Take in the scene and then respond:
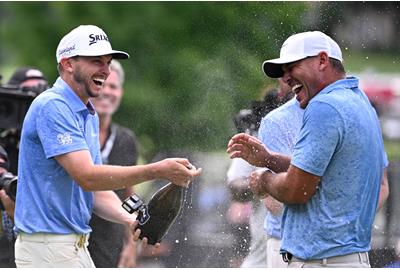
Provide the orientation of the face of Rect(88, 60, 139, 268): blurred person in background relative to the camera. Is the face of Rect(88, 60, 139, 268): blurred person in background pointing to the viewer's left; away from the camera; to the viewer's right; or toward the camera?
toward the camera

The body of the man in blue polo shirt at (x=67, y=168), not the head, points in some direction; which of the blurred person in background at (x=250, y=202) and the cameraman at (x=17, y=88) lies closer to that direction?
the blurred person in background

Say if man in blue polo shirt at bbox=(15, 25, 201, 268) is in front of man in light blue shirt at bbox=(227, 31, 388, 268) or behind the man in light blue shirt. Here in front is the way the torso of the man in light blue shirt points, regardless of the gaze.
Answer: in front

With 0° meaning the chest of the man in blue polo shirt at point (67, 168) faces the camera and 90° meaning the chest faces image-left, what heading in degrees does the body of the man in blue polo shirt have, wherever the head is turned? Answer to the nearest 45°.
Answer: approximately 270°

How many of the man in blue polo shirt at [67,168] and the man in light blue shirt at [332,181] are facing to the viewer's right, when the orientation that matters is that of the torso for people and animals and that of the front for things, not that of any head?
1

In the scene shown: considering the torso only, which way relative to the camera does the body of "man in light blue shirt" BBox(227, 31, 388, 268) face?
to the viewer's left

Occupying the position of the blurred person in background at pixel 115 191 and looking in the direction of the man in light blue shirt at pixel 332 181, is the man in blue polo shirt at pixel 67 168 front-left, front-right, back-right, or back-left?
front-right
